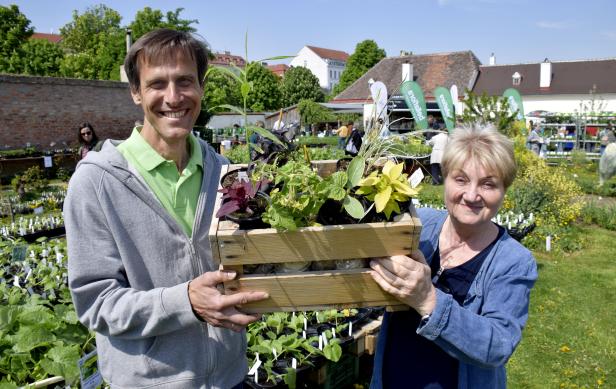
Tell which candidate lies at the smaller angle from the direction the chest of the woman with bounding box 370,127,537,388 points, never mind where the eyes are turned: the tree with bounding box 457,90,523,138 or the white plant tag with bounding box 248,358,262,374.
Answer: the white plant tag

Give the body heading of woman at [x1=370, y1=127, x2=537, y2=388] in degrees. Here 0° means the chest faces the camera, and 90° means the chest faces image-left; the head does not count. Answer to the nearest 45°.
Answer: approximately 45°

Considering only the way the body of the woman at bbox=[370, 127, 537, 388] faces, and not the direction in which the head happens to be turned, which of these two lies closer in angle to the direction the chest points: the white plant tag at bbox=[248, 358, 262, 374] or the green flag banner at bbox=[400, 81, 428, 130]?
the white plant tag

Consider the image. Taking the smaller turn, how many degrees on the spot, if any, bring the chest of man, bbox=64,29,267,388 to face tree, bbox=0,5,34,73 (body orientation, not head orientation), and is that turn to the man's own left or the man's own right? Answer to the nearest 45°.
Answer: approximately 135° to the man's own left

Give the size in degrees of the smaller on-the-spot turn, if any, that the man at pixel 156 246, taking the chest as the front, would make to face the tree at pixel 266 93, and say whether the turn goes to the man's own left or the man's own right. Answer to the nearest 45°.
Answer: approximately 135° to the man's own left

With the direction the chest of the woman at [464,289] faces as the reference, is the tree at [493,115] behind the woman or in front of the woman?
behind

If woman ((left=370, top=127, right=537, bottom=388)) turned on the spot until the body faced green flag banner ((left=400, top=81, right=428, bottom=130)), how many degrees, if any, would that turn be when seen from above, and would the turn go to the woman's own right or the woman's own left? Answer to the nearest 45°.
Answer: approximately 135° to the woman's own right

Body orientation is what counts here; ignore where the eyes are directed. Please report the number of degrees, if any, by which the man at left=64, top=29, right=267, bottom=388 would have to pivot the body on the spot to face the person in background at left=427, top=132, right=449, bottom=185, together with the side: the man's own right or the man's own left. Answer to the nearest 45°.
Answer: approximately 90° to the man's own left

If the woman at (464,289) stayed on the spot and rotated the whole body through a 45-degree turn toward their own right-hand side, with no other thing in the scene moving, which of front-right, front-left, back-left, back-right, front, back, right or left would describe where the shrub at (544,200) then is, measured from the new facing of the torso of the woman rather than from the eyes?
right

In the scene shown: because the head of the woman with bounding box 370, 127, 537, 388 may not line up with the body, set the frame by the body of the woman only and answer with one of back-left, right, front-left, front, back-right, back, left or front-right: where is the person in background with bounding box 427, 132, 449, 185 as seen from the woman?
back-right

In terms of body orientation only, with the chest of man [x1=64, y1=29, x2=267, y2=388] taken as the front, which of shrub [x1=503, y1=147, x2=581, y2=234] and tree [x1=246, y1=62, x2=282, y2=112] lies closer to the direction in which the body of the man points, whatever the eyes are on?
the shrub

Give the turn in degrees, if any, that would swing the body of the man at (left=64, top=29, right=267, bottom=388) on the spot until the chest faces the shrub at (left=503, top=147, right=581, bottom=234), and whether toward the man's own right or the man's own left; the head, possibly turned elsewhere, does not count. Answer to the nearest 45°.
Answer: approximately 90° to the man's own left

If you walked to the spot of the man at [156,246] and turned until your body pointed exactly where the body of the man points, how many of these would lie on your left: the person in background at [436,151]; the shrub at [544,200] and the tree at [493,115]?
3

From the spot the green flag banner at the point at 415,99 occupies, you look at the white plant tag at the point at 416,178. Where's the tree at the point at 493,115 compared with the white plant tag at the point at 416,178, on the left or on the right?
left

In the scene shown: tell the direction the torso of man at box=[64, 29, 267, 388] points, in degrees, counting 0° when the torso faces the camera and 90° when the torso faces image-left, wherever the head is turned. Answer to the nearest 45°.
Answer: approximately 315°
